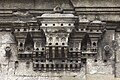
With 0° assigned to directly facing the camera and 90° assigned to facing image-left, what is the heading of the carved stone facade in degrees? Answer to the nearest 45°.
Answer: approximately 0°
